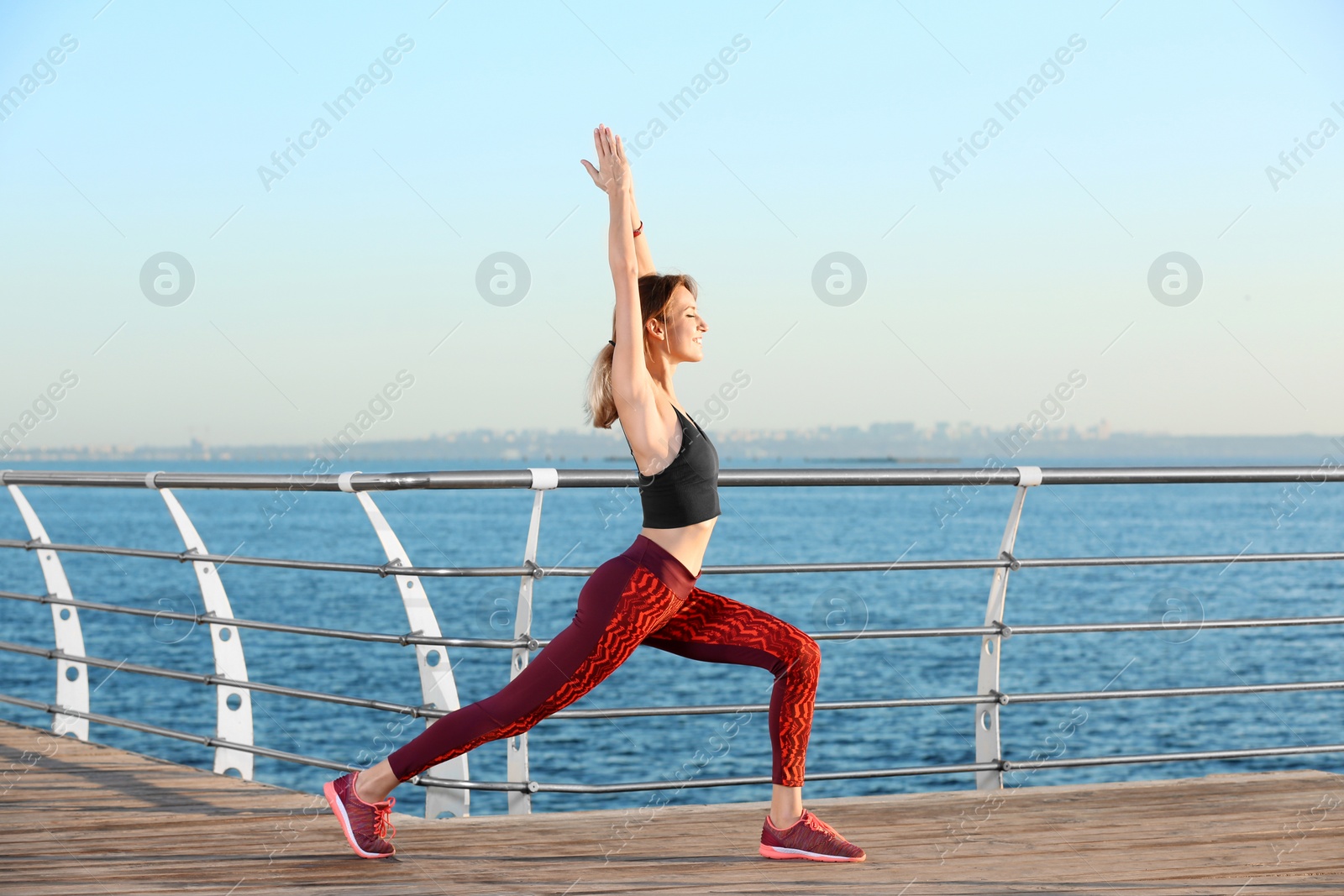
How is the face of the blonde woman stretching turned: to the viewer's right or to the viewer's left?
to the viewer's right

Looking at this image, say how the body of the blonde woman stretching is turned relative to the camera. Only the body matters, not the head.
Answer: to the viewer's right
